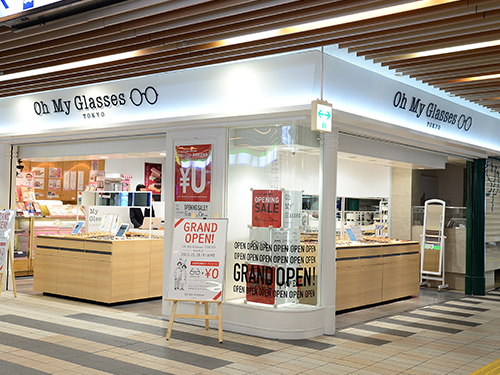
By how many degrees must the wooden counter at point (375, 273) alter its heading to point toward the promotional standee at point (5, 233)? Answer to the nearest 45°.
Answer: approximately 135° to its right

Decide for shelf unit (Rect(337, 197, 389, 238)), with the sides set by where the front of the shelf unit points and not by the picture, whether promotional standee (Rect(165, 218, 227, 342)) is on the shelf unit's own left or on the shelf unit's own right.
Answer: on the shelf unit's own right

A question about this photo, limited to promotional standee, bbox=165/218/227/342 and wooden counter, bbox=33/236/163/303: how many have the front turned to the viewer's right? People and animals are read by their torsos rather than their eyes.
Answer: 0

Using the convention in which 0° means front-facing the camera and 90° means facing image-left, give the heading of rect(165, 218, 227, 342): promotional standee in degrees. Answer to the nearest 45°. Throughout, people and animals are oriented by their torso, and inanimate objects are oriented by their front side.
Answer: approximately 0°

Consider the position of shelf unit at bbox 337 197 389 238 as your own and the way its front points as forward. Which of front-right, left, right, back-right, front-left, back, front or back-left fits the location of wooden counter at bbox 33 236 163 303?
right

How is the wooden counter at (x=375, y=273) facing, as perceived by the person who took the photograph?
facing the viewer and to the right of the viewer

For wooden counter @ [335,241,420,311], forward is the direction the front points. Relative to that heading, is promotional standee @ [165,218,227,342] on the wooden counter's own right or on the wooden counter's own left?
on the wooden counter's own right

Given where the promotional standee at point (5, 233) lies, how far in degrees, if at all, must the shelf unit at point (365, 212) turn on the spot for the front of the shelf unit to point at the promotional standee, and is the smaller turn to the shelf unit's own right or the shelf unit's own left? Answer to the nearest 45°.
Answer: approximately 90° to the shelf unit's own right

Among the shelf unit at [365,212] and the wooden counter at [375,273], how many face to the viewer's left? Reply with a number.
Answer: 0

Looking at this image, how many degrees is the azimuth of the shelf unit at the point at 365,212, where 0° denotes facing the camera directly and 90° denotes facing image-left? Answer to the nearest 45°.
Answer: approximately 315°
